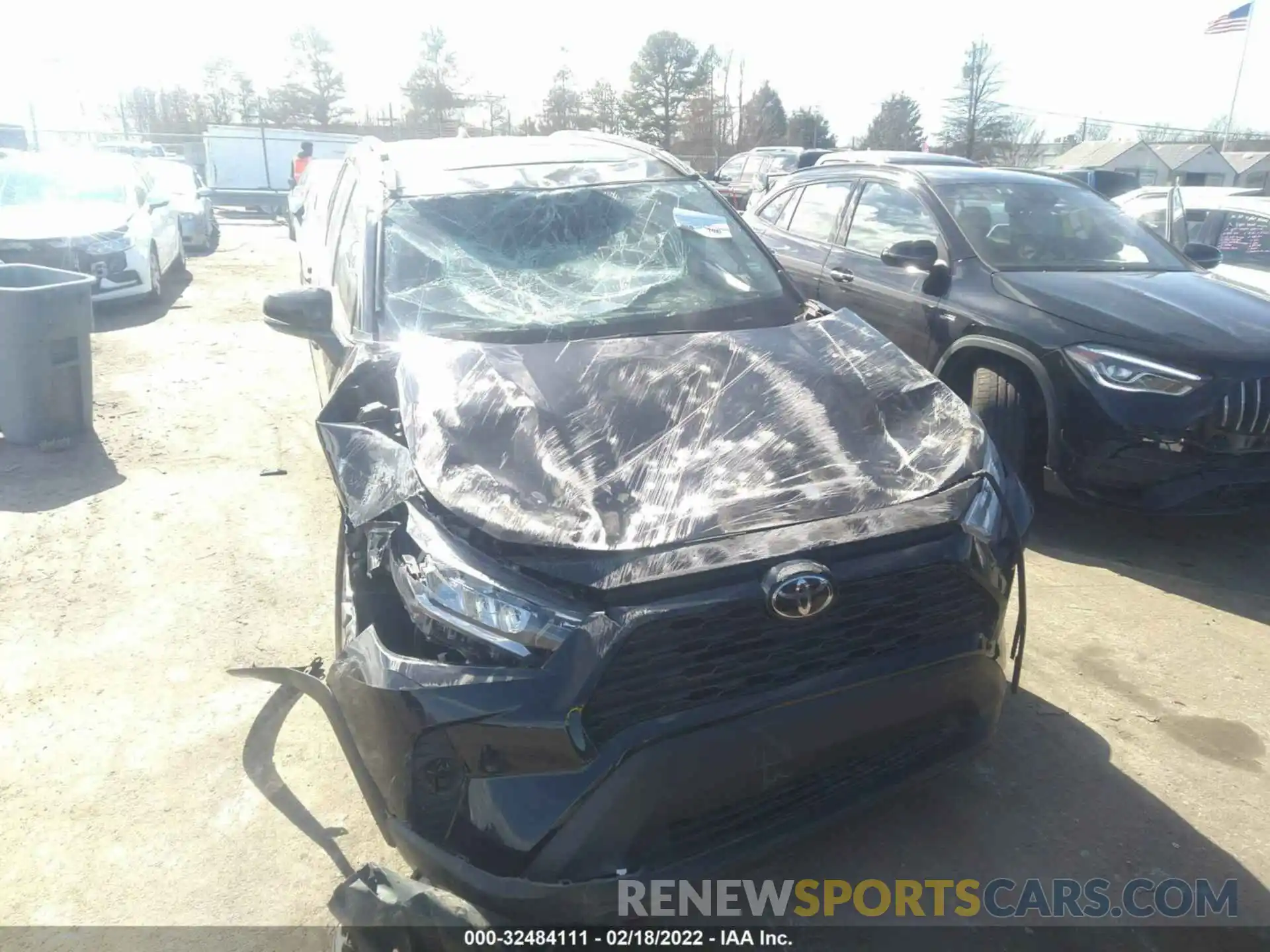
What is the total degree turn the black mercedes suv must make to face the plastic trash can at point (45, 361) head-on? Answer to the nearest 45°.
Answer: approximately 135° to its right

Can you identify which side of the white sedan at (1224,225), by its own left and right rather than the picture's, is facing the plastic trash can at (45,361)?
right

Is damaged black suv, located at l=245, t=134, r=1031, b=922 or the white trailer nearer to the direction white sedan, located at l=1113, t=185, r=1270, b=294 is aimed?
the damaged black suv

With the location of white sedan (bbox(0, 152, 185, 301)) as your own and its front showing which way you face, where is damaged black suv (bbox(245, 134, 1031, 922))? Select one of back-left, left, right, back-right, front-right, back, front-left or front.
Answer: front-left

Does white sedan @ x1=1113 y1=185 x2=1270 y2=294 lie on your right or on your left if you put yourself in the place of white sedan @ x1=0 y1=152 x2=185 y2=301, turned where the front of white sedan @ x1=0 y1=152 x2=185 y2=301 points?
on your left

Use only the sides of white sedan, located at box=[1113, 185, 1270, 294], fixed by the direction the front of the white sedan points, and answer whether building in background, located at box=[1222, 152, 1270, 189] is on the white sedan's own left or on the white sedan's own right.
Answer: on the white sedan's own left

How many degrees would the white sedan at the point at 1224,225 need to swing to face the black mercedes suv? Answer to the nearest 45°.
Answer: approximately 45° to its right

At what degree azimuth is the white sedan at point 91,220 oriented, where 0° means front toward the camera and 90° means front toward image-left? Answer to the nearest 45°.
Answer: approximately 45°

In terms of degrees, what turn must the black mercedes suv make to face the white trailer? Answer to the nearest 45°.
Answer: approximately 180°

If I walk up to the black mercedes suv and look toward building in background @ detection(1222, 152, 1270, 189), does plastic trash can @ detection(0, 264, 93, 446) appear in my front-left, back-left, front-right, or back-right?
back-left

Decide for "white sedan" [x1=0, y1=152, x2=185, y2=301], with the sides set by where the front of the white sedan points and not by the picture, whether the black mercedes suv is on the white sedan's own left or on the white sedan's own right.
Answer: on the white sedan's own left
